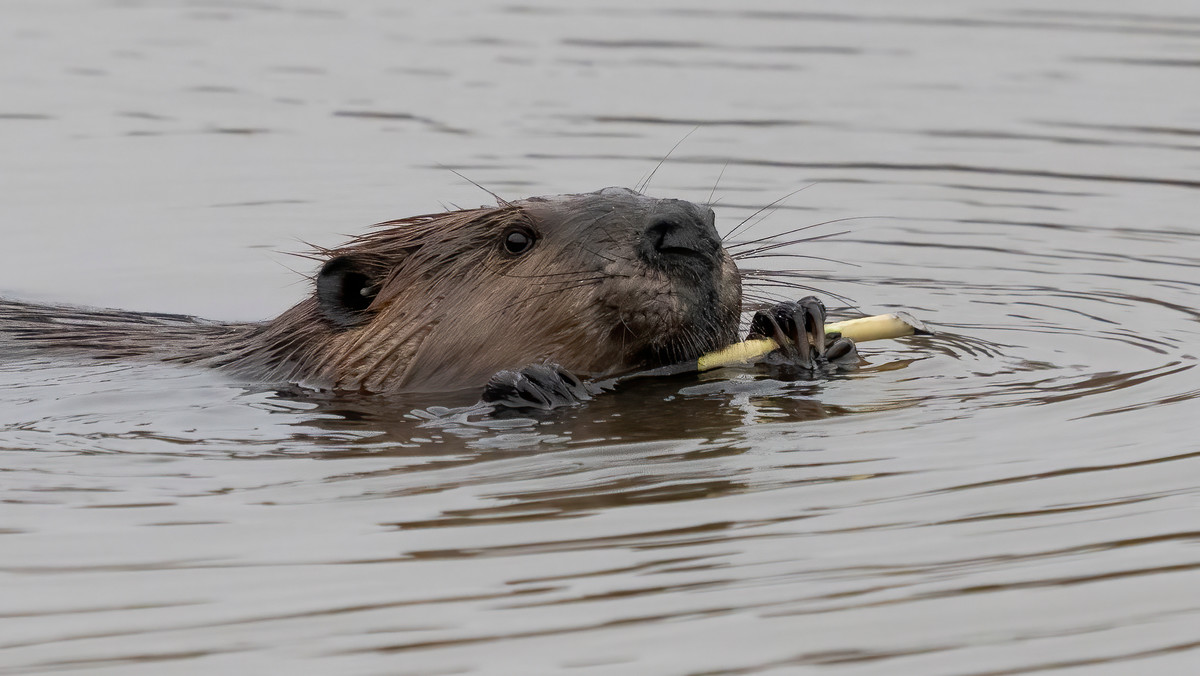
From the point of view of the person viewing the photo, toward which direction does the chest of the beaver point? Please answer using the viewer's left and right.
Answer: facing to the right of the viewer
